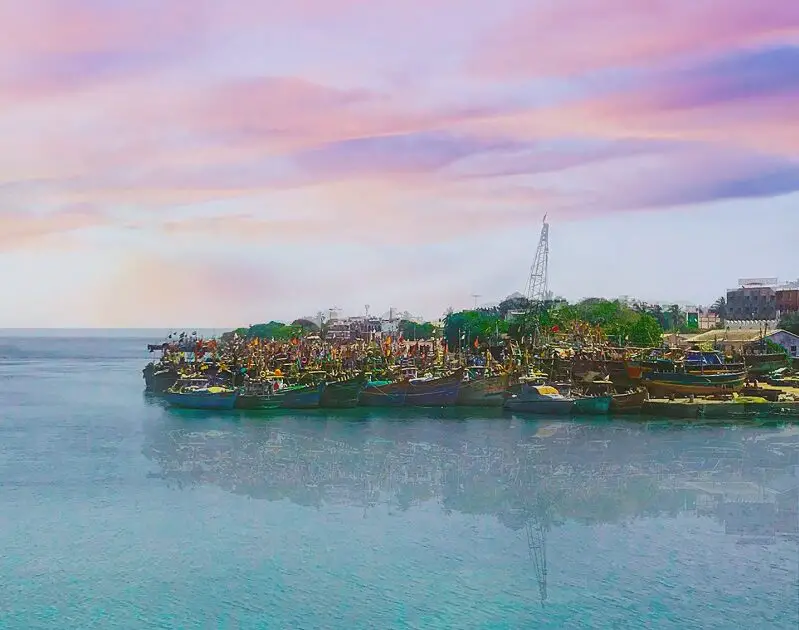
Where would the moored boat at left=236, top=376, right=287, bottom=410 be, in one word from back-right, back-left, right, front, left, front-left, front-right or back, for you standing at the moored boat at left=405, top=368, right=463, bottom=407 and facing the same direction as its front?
back

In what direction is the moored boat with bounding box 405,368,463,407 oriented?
to the viewer's right

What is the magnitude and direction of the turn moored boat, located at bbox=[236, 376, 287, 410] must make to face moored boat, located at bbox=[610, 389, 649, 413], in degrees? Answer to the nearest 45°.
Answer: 0° — it already faces it

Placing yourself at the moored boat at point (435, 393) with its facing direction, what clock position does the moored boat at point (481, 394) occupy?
the moored boat at point (481, 394) is roughly at 12 o'clock from the moored boat at point (435, 393).

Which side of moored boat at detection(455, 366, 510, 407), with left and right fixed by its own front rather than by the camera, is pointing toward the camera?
right

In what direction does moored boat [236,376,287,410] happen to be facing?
to the viewer's right

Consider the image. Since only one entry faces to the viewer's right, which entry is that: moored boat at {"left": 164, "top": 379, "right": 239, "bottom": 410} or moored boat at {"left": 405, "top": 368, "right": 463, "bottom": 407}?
moored boat at {"left": 405, "top": 368, "right": 463, "bottom": 407}

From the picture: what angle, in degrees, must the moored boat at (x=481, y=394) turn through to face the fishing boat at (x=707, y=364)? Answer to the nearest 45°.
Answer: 0° — it already faces it

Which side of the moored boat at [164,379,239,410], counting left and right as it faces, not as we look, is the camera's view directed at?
left
